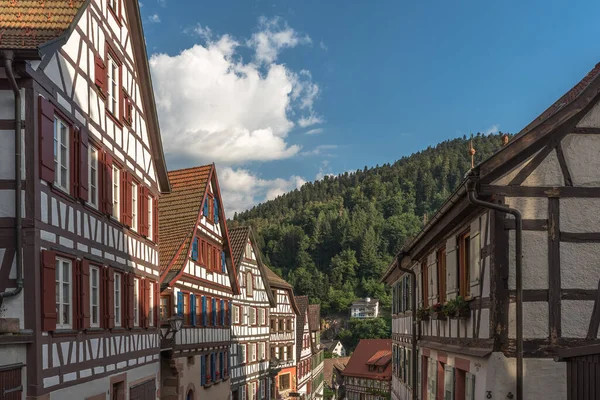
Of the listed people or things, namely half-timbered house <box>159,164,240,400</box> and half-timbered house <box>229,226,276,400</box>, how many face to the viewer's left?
0

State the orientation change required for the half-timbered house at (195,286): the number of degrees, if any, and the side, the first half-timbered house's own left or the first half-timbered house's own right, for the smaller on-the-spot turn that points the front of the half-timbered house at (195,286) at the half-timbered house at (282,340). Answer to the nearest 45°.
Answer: approximately 135° to the first half-timbered house's own left

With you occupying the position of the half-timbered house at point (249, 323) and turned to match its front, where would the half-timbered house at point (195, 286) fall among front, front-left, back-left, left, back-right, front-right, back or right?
front-right

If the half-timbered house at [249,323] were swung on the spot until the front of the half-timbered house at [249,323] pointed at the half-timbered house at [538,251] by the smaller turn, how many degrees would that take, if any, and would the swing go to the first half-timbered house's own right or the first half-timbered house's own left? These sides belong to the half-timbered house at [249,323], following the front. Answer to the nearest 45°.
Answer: approximately 45° to the first half-timbered house's own right

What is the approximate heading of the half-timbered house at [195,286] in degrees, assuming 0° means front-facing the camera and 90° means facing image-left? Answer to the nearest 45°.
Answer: approximately 315°

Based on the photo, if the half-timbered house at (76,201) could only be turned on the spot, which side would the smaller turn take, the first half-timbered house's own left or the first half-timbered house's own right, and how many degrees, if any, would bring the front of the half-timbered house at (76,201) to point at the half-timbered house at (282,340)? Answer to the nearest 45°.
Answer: approximately 135° to the first half-timbered house's own left

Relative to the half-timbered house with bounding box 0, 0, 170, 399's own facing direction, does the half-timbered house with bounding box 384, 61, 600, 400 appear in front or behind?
in front

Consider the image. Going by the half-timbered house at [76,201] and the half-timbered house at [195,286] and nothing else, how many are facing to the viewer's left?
0
